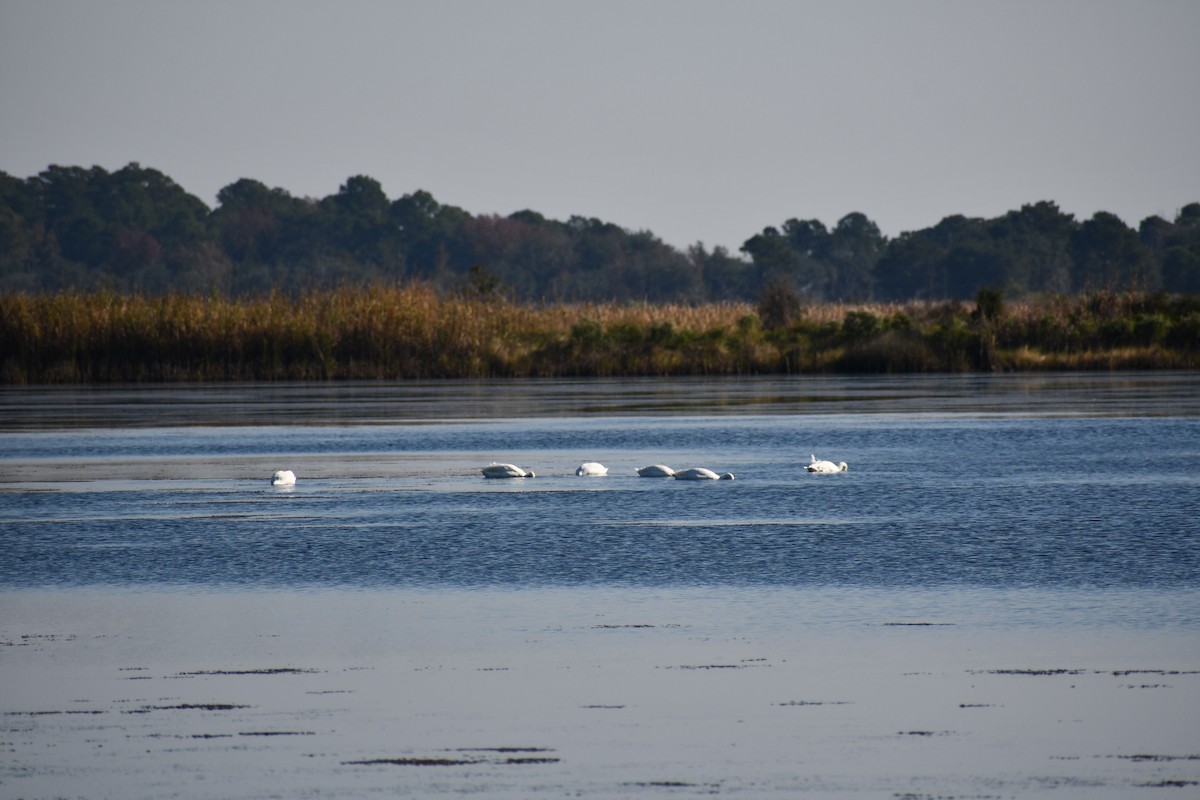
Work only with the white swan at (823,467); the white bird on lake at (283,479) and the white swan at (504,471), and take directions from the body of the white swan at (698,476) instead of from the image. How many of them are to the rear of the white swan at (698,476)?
2

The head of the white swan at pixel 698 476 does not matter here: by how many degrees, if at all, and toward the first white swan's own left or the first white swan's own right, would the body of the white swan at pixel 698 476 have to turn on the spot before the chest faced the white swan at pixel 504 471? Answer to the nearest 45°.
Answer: approximately 180°

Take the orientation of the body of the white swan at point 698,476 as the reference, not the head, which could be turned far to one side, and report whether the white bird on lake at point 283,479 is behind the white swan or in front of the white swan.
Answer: behind

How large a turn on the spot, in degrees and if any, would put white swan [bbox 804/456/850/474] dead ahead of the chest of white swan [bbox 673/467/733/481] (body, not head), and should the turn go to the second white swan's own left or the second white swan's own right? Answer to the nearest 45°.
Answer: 0° — it already faces it

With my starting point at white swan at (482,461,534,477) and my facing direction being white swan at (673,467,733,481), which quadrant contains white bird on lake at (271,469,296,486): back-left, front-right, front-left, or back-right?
back-right

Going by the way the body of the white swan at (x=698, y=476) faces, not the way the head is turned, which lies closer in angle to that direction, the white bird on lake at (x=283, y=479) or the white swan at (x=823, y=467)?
the white swan

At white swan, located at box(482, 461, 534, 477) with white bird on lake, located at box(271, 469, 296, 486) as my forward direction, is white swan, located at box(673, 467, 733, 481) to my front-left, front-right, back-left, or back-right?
back-left

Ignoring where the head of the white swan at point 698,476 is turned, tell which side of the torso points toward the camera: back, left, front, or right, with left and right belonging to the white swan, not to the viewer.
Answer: right
